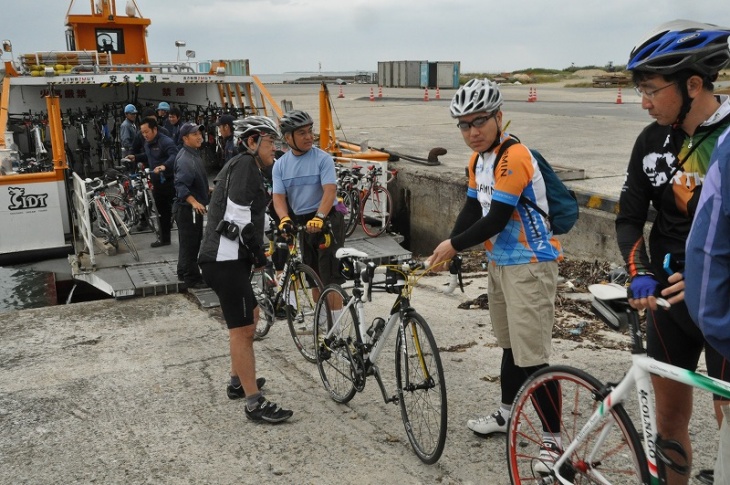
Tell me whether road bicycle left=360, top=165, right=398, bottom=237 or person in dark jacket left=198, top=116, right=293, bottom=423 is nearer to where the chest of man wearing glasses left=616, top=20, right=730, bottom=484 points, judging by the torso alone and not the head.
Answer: the person in dark jacket

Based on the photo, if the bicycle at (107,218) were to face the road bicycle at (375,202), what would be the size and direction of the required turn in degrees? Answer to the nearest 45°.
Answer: approximately 45° to its left

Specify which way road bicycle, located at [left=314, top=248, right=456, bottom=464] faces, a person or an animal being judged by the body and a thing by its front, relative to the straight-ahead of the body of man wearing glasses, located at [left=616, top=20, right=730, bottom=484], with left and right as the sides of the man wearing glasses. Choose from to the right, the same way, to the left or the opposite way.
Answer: to the left

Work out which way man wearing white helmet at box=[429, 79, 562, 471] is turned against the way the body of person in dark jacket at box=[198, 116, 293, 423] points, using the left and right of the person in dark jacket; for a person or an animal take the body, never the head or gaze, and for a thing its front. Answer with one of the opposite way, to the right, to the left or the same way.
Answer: the opposite way

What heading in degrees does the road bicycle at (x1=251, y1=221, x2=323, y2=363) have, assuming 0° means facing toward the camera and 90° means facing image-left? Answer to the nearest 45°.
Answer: approximately 315°

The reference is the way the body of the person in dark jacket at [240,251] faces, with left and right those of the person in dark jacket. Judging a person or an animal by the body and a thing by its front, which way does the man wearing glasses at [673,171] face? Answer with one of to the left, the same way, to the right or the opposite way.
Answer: the opposite way

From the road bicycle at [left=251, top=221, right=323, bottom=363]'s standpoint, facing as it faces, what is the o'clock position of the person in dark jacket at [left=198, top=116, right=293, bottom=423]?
The person in dark jacket is roughly at 2 o'clock from the road bicycle.

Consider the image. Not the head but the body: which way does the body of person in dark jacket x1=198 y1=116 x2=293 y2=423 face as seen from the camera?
to the viewer's right

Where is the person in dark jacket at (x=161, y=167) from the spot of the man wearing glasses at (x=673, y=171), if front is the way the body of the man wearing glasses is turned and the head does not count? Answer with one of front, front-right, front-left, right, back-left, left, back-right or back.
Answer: right

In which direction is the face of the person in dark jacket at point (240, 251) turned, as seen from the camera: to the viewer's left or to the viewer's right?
to the viewer's right

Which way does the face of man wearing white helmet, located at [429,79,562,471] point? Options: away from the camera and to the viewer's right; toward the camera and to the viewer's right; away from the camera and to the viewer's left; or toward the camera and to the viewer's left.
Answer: toward the camera and to the viewer's left

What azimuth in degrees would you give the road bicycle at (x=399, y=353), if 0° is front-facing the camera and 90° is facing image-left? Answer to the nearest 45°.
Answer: approximately 315°

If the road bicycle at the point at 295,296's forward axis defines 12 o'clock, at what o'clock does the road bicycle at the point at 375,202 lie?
the road bicycle at the point at 375,202 is roughly at 8 o'clock from the road bicycle at the point at 295,296.

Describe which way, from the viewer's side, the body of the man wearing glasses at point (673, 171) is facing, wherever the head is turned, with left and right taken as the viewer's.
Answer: facing the viewer and to the left of the viewer

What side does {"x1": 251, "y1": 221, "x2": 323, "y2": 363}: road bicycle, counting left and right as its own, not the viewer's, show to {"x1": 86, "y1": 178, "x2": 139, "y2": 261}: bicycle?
back
